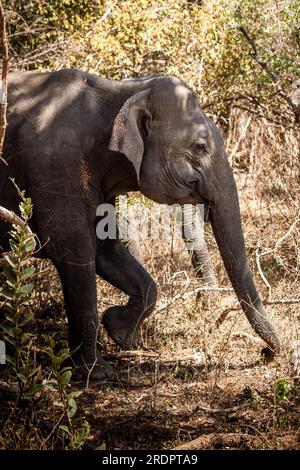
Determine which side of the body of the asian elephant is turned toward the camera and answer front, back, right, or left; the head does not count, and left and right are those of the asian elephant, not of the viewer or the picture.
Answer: right

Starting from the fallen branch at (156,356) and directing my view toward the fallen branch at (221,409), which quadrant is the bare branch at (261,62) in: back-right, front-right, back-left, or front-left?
back-left

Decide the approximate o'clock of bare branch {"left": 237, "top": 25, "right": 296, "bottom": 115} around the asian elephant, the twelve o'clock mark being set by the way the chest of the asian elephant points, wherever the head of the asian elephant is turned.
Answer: The bare branch is roughly at 10 o'clock from the asian elephant.
